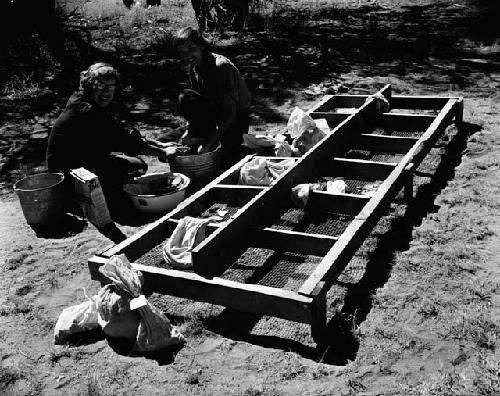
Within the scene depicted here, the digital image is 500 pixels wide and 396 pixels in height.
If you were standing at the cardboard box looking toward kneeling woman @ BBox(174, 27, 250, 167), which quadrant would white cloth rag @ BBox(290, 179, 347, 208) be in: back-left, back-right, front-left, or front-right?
front-right

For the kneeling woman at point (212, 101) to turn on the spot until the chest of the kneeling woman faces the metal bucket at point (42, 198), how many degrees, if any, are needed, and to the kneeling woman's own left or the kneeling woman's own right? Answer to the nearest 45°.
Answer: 0° — they already face it

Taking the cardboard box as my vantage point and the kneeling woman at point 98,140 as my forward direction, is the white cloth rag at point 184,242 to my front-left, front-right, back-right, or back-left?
back-right

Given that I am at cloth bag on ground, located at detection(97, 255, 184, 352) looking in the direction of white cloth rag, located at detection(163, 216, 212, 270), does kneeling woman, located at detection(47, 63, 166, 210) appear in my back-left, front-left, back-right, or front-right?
front-left

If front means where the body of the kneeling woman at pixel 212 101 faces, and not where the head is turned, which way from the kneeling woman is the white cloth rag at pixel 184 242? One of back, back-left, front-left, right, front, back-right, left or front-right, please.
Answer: front-left

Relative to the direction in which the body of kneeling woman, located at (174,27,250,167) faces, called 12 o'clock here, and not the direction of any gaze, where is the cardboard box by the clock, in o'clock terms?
The cardboard box is roughly at 12 o'clock from the kneeling woman.

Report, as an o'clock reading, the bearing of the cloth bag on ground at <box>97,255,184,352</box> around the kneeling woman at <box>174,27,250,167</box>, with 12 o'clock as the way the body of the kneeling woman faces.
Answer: The cloth bag on ground is roughly at 11 o'clock from the kneeling woman.

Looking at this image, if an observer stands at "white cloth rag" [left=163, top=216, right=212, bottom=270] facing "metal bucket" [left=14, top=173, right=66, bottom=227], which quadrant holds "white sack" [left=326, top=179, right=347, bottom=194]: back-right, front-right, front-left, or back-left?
back-right

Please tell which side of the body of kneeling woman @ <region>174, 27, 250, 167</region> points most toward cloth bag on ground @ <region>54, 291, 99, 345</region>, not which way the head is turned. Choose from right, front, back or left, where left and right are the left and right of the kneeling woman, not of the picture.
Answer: front

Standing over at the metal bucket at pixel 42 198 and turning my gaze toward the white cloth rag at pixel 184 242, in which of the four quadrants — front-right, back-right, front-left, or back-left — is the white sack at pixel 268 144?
front-left

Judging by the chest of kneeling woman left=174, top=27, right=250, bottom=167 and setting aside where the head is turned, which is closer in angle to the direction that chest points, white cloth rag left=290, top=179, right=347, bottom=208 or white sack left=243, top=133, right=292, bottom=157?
the white cloth rag

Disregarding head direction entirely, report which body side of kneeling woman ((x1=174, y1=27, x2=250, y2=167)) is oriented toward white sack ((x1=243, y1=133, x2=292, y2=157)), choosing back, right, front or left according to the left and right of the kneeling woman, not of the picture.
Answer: left
